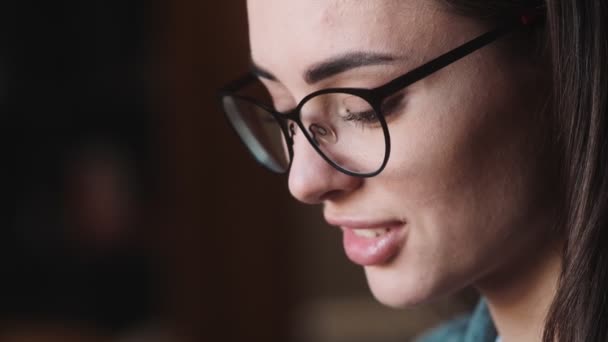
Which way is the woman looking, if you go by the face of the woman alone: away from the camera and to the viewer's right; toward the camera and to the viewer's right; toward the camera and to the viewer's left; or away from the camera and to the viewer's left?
toward the camera and to the viewer's left
